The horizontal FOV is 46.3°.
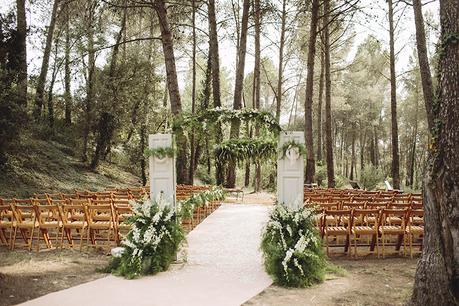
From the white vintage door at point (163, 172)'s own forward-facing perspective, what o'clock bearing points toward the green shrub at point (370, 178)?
The green shrub is roughly at 7 o'clock from the white vintage door.

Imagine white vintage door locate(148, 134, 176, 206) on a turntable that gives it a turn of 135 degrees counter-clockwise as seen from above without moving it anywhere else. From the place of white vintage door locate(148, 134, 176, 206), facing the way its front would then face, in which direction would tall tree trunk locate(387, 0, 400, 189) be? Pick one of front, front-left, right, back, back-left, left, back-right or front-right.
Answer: front

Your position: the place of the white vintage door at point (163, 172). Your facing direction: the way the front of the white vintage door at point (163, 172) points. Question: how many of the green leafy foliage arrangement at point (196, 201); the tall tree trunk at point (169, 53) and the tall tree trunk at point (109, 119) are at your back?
3

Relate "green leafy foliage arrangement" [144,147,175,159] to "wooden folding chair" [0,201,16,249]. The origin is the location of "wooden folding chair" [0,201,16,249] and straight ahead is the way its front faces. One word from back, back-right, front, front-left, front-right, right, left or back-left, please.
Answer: right

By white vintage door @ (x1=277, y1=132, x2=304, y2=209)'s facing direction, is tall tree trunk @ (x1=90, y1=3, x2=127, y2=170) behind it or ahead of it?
behind

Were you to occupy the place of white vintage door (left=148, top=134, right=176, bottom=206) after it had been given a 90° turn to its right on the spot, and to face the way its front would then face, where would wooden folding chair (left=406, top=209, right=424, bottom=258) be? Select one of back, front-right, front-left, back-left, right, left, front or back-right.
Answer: back

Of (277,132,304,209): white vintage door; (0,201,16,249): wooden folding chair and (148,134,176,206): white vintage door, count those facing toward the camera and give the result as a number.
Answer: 2

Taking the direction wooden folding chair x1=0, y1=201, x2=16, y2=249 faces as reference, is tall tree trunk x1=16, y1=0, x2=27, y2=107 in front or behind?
in front

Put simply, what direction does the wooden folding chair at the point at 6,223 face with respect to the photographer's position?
facing away from the viewer and to the right of the viewer

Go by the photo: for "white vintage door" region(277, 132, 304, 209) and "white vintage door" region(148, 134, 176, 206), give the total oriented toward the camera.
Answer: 2
